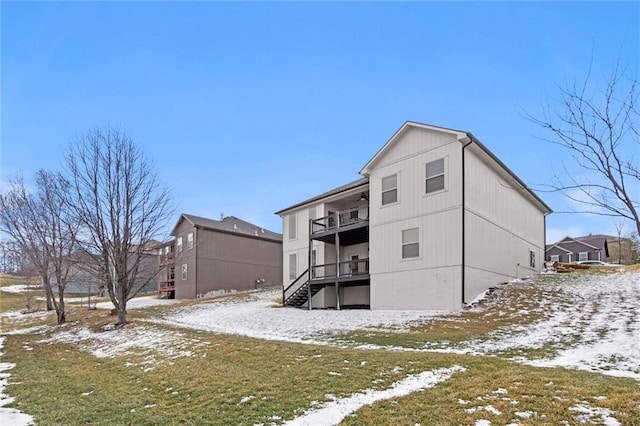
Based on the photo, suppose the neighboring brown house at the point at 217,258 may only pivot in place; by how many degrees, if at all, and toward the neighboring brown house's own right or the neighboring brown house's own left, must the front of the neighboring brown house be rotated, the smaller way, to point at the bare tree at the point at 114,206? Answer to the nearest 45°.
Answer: approximately 135° to the neighboring brown house's own right

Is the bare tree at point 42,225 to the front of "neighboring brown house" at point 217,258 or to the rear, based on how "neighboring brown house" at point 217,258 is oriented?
to the rear

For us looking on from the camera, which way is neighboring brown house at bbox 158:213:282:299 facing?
facing away from the viewer and to the right of the viewer
